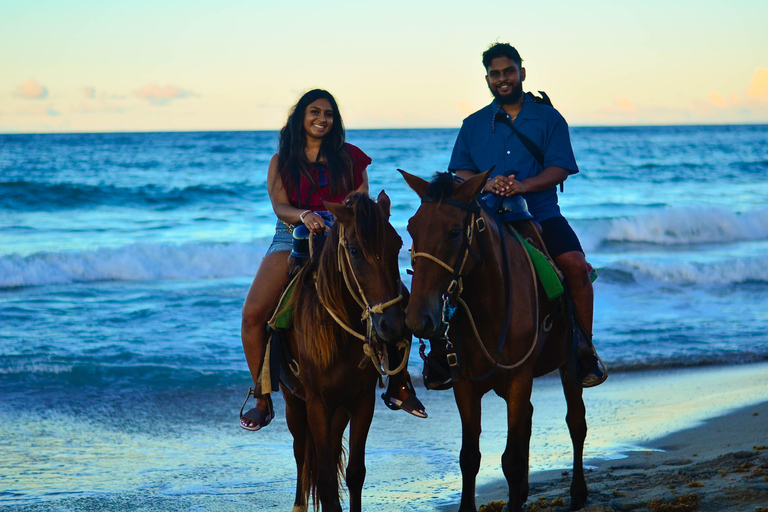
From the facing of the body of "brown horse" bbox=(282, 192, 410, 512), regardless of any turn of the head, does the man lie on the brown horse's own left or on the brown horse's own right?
on the brown horse's own left

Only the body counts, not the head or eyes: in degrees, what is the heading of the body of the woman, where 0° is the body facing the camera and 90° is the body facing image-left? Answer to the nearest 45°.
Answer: approximately 0°

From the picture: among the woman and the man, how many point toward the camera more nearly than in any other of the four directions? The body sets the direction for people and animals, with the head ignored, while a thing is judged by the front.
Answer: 2

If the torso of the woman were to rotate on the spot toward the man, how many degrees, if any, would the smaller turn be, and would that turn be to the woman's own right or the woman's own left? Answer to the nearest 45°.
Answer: approximately 90° to the woman's own left
